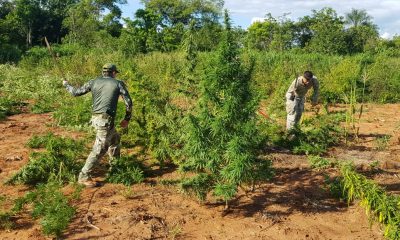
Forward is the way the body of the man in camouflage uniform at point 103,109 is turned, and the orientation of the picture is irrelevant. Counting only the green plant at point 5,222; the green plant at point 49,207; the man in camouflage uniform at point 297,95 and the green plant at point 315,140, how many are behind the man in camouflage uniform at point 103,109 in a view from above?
2

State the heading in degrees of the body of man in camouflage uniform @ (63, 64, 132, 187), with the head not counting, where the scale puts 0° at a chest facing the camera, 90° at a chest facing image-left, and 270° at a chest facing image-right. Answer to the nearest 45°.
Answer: approximately 225°

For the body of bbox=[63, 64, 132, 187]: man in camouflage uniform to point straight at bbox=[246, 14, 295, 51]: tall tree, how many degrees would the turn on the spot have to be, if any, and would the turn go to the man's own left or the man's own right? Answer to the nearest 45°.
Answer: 0° — they already face it

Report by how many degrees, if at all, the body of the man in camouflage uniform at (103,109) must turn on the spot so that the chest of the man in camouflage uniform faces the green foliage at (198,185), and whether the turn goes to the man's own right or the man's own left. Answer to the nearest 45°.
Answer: approximately 90° to the man's own right

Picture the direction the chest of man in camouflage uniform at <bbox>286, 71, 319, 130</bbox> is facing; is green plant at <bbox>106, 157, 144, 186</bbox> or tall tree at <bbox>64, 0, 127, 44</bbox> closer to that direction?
the green plant

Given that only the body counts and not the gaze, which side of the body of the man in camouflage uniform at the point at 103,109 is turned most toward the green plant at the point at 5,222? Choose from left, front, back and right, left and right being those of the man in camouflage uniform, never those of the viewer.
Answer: back

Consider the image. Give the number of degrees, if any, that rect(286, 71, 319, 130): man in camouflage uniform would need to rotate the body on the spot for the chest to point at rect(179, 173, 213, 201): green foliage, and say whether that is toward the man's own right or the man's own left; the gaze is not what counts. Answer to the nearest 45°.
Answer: approximately 45° to the man's own right

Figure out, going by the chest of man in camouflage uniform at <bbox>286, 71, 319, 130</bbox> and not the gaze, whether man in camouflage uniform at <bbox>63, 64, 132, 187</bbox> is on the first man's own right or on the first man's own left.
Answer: on the first man's own right
